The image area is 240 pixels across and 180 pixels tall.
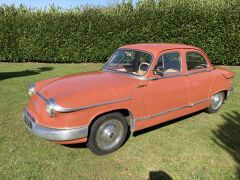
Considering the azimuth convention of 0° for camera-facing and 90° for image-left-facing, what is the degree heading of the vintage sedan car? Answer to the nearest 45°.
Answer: approximately 45°

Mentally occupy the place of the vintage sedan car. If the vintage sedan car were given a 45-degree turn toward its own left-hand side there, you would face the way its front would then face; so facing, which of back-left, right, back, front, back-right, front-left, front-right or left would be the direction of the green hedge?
back
